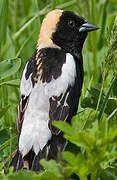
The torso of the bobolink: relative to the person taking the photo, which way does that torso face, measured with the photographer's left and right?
facing away from the viewer and to the right of the viewer
